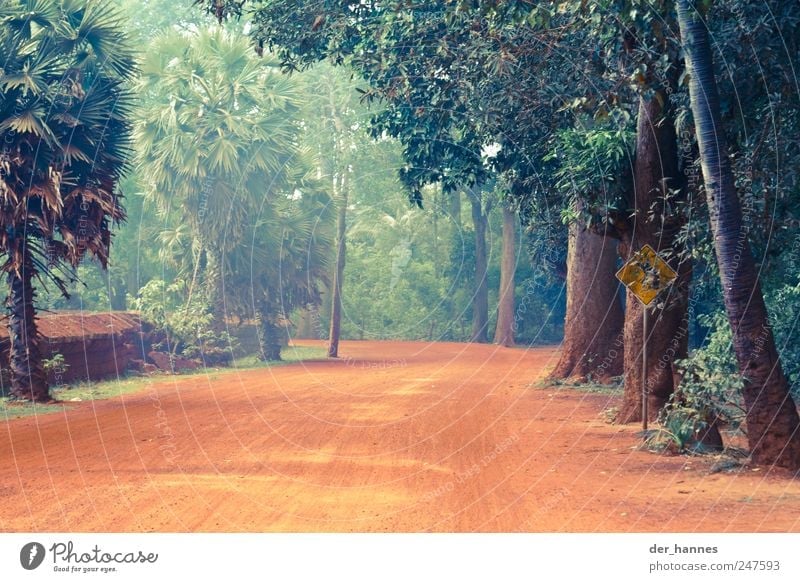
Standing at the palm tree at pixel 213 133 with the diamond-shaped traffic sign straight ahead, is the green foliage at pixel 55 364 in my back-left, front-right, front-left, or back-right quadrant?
front-right

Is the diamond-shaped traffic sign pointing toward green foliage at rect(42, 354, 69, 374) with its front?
no

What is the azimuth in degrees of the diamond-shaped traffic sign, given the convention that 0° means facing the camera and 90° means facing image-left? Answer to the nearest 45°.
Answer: approximately 0°

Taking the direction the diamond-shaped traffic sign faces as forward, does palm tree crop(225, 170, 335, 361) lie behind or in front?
behind

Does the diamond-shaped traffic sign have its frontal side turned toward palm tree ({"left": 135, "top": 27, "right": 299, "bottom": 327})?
no
